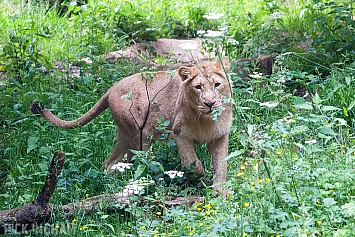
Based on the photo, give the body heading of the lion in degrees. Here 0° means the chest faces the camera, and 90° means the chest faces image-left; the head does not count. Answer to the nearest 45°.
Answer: approximately 315°

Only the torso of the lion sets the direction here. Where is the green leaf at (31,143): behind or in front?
behind

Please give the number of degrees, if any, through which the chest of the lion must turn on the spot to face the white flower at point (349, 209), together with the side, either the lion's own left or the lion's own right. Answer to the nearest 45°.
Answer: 0° — it already faces it

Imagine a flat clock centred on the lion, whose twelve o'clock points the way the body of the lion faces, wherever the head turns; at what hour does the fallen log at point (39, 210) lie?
The fallen log is roughly at 3 o'clock from the lion.
